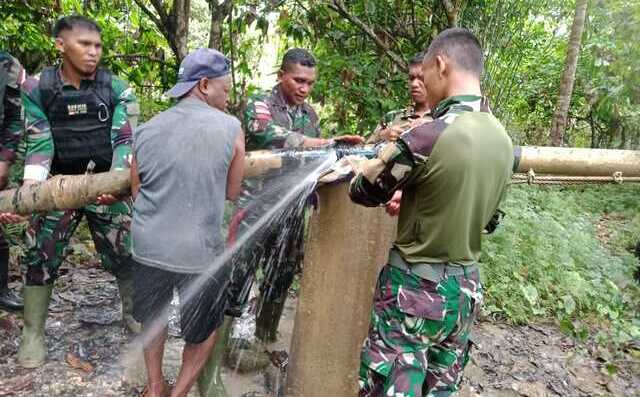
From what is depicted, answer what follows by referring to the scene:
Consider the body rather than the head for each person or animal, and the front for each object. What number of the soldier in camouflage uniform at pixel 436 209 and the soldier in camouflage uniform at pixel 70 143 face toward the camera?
1

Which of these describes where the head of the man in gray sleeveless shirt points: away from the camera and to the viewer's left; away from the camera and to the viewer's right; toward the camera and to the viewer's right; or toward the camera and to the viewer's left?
away from the camera and to the viewer's right

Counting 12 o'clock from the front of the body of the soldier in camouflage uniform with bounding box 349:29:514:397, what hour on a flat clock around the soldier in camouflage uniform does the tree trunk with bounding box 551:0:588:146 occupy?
The tree trunk is roughly at 2 o'clock from the soldier in camouflage uniform.

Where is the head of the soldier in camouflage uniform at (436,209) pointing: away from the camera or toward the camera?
away from the camera

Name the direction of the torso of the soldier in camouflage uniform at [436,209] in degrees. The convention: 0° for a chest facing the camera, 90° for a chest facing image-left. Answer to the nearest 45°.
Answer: approximately 135°

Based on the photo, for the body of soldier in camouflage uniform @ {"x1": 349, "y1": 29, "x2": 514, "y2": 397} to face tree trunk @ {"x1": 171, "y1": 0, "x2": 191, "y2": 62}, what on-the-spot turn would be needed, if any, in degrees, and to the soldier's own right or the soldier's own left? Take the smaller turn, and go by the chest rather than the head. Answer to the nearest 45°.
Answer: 0° — they already face it

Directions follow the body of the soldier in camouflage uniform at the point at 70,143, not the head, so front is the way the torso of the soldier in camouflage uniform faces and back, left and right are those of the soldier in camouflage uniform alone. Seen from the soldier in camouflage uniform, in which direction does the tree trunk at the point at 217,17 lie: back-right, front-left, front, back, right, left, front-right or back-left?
back-left

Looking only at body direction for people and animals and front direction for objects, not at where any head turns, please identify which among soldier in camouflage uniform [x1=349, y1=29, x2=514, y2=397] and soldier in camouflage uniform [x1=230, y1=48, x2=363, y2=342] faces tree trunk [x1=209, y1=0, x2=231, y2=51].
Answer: soldier in camouflage uniform [x1=349, y1=29, x2=514, y2=397]

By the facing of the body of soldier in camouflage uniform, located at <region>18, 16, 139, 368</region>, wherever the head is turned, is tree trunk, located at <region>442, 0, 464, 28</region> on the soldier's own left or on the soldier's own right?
on the soldier's own left

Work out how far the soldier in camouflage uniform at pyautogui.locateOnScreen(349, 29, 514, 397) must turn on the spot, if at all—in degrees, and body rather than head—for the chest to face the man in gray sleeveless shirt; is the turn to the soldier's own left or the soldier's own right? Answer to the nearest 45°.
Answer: approximately 45° to the soldier's own left

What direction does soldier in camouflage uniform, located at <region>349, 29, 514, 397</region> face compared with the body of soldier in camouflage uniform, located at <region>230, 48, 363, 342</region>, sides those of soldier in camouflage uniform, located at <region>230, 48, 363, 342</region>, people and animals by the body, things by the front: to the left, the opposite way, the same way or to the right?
the opposite way

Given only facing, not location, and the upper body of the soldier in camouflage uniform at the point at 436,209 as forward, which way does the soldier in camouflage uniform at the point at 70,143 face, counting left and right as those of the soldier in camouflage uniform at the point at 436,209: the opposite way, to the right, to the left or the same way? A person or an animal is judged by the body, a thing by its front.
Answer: the opposite way

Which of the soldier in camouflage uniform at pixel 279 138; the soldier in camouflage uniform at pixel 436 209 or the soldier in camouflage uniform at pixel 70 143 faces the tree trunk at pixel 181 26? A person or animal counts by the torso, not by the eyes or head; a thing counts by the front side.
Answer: the soldier in camouflage uniform at pixel 436 209

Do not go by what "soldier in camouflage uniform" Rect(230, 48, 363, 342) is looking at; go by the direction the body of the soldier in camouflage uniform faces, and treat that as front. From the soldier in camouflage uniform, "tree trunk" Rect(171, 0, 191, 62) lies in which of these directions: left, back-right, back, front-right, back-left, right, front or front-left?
back

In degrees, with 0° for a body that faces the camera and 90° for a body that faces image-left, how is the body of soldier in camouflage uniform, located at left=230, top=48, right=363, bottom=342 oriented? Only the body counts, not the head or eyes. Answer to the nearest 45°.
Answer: approximately 315°
